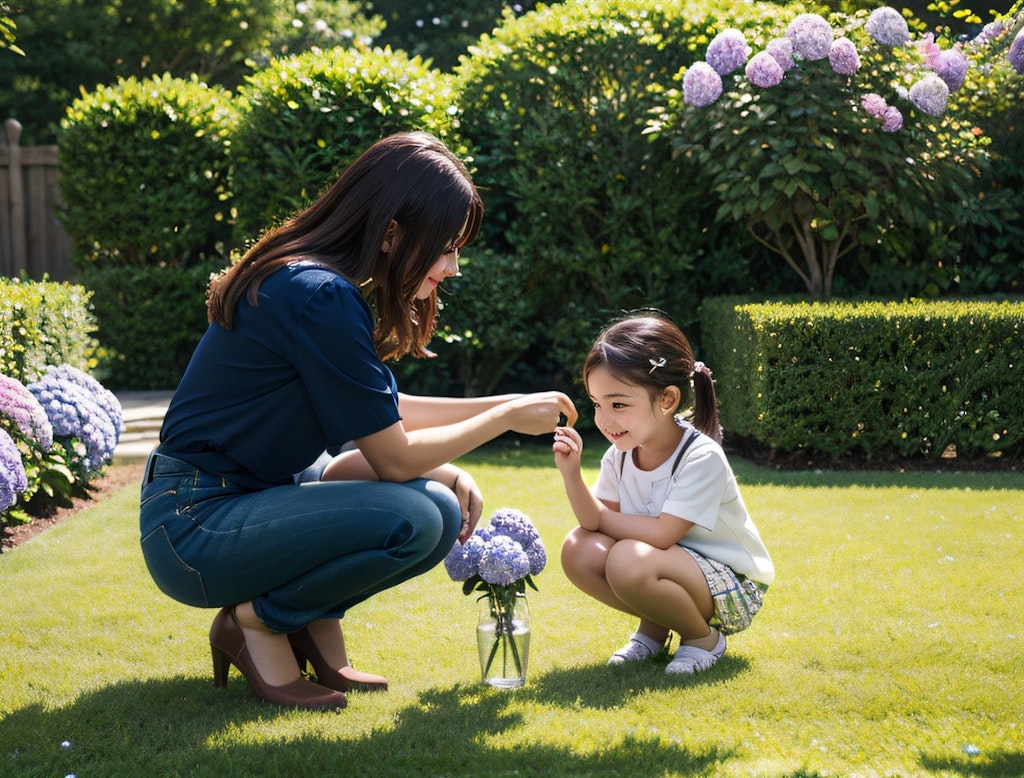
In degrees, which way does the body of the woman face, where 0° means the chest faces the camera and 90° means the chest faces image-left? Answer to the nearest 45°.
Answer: approximately 270°

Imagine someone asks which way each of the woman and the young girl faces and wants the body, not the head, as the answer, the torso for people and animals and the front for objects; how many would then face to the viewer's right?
1

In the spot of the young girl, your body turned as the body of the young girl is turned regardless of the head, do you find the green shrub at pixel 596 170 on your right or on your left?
on your right

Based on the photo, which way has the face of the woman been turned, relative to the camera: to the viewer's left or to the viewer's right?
to the viewer's right

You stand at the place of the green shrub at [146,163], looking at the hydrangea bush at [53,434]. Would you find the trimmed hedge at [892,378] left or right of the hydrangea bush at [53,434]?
left

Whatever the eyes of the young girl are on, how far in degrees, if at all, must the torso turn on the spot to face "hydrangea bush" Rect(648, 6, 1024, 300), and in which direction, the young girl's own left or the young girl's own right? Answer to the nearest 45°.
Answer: approximately 135° to the young girl's own right

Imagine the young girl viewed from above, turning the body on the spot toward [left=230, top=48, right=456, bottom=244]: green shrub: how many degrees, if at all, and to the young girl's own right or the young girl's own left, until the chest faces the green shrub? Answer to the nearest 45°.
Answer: approximately 90° to the young girl's own right

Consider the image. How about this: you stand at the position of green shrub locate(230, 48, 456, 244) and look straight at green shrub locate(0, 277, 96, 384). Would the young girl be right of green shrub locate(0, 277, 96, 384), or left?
left

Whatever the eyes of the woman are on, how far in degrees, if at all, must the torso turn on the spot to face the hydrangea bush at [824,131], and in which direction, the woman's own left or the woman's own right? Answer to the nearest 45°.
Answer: approximately 45° to the woman's own left

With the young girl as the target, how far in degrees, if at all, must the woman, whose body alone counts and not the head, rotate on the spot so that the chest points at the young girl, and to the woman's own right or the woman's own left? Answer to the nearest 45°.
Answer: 0° — they already face them
